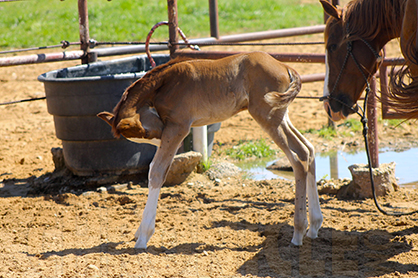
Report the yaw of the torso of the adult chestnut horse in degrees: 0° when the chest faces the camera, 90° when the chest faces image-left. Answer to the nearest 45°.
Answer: approximately 90°

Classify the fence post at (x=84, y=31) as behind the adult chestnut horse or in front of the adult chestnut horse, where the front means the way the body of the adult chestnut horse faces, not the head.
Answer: in front

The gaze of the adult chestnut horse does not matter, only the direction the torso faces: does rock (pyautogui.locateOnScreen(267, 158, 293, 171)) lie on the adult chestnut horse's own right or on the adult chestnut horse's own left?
on the adult chestnut horse's own right

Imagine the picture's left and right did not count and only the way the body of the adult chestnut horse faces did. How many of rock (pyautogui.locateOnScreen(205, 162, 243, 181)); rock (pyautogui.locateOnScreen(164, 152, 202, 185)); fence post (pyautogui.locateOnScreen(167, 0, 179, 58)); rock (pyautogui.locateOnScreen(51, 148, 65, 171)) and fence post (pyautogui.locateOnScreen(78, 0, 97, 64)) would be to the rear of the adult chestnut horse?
0

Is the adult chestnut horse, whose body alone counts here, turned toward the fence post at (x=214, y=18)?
no

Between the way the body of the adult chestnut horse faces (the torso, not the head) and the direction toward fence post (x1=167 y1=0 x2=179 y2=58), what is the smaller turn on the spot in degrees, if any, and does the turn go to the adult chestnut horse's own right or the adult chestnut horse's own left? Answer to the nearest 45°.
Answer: approximately 45° to the adult chestnut horse's own right

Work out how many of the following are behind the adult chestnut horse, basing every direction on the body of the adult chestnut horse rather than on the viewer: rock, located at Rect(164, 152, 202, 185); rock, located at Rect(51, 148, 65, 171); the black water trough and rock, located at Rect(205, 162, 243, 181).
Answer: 0

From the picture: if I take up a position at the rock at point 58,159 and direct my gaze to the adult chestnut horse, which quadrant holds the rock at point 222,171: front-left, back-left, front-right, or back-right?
front-left

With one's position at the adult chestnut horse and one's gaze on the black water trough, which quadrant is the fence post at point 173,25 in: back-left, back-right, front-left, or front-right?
front-right

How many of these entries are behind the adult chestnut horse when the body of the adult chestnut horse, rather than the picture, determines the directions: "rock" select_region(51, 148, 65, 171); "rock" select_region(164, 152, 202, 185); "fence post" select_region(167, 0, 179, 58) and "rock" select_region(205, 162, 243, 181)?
0
